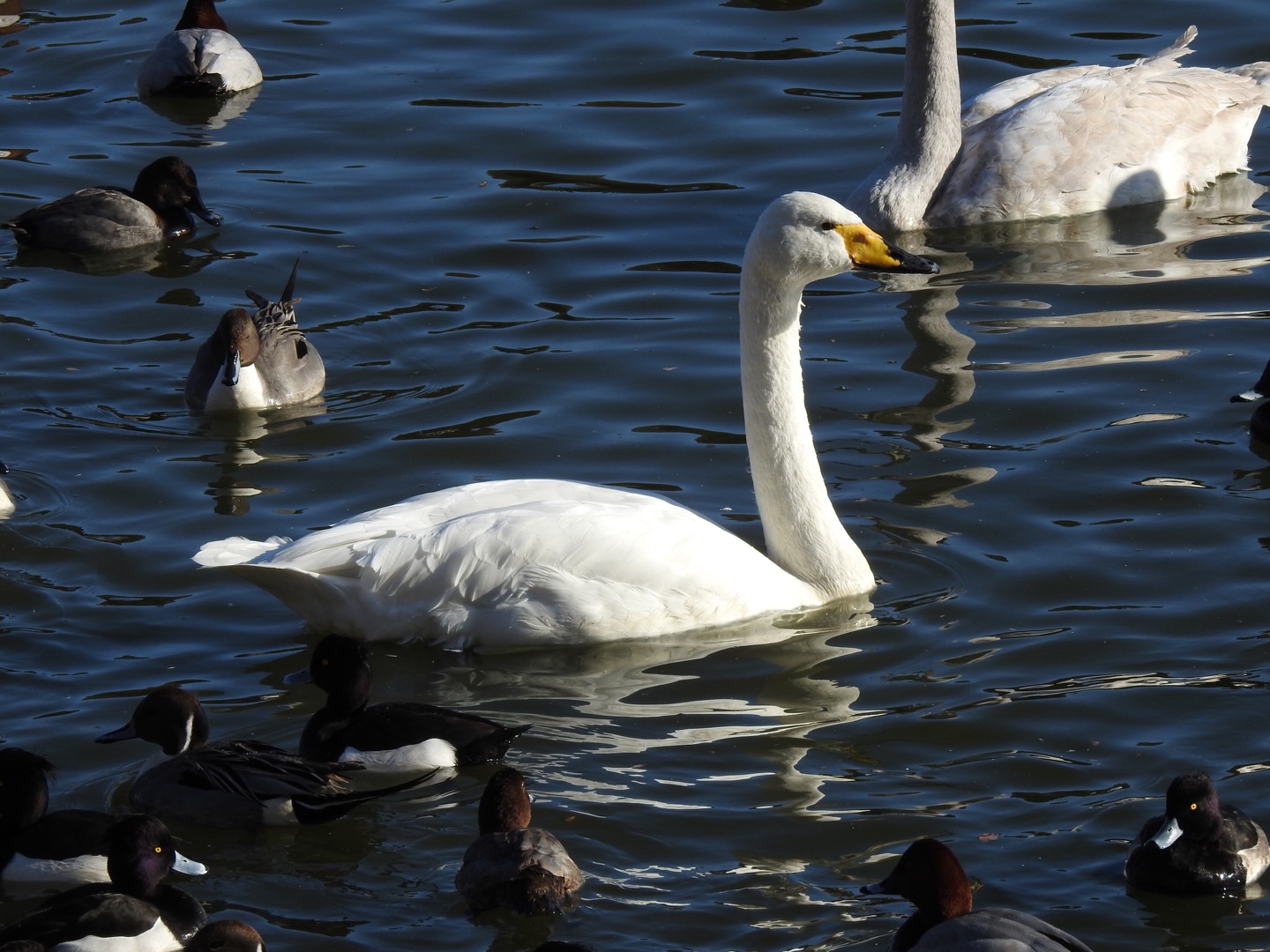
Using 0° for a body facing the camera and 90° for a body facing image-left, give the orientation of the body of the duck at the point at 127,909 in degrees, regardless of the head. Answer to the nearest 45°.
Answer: approximately 270°

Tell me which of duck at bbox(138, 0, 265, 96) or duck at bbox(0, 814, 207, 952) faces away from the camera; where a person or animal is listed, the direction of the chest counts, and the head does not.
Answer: duck at bbox(138, 0, 265, 96)

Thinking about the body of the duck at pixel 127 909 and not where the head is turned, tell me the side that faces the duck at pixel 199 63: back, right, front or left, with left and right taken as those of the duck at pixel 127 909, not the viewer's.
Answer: left

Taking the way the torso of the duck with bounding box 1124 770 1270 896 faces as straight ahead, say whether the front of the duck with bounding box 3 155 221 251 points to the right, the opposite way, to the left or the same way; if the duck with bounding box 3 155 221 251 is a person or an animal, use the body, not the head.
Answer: to the left

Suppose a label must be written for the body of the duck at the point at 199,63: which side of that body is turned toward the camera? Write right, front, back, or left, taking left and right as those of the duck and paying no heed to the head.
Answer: back

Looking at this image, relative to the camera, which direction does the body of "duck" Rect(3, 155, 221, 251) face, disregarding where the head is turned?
to the viewer's right

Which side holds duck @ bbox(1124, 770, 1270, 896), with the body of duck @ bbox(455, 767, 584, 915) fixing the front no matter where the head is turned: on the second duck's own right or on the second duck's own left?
on the second duck's own right

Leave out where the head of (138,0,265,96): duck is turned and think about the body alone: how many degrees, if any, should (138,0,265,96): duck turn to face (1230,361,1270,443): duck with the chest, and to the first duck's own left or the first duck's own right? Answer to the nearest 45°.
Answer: approximately 135° to the first duck's own right

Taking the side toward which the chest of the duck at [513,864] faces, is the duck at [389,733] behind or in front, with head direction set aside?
in front

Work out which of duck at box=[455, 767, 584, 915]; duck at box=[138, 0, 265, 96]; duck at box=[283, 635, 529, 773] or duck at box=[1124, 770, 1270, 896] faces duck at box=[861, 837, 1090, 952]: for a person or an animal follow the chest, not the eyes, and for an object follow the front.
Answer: duck at box=[1124, 770, 1270, 896]

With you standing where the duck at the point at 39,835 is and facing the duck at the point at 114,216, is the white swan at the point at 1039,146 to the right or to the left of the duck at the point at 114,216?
right

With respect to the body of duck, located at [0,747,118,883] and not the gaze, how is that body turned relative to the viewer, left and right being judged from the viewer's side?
facing to the left of the viewer

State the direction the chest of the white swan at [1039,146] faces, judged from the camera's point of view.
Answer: to the viewer's left

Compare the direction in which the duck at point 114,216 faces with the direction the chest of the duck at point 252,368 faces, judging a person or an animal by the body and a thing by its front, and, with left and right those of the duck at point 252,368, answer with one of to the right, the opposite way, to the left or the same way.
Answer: to the left

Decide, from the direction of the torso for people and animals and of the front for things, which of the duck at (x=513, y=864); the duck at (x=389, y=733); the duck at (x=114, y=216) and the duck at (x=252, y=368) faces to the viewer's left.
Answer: the duck at (x=389, y=733)
